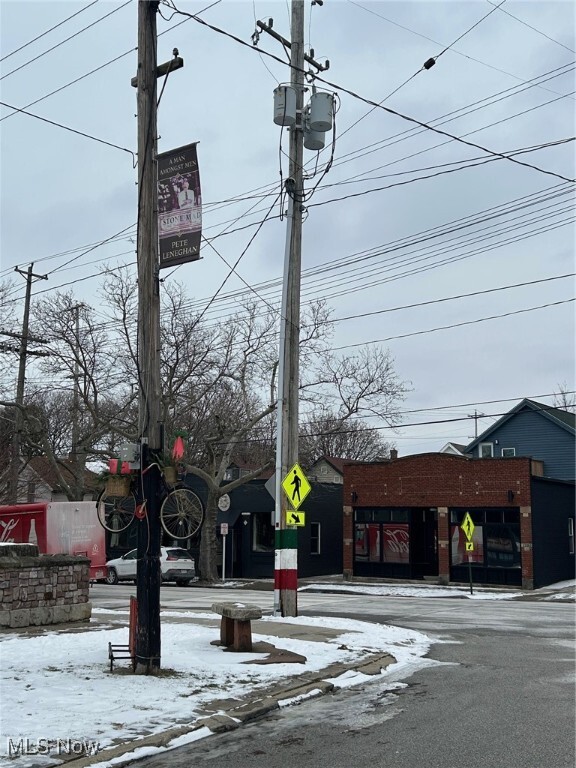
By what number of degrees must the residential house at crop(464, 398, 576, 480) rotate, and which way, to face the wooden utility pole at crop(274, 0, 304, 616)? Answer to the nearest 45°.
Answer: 0° — it already faces it

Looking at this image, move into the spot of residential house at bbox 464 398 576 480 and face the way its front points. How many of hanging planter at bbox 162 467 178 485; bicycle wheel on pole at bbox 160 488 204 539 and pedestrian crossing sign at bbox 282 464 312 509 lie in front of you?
3

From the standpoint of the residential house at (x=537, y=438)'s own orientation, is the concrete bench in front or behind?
in front

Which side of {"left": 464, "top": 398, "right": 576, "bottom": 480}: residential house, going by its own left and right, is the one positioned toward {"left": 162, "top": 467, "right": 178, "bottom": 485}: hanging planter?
front

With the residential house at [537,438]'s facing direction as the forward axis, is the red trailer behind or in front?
in front

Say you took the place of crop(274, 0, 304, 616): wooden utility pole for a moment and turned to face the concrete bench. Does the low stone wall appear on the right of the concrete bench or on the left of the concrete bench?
right

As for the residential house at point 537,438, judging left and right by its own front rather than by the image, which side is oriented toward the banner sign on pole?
front
